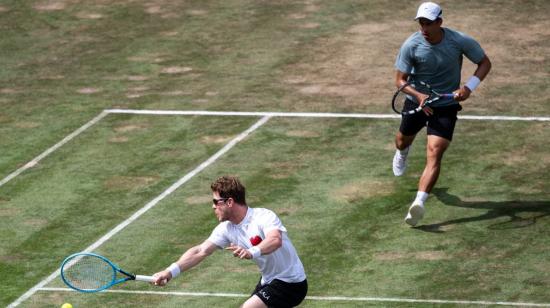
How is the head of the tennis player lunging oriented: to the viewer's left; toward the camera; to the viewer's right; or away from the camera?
to the viewer's left

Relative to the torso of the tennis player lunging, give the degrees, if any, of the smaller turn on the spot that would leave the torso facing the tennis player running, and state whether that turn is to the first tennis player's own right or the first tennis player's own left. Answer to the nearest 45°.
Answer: approximately 180°

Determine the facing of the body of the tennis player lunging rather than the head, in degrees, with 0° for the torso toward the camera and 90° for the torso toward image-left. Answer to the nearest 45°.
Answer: approximately 45°

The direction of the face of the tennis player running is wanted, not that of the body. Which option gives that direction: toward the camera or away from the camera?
toward the camera
